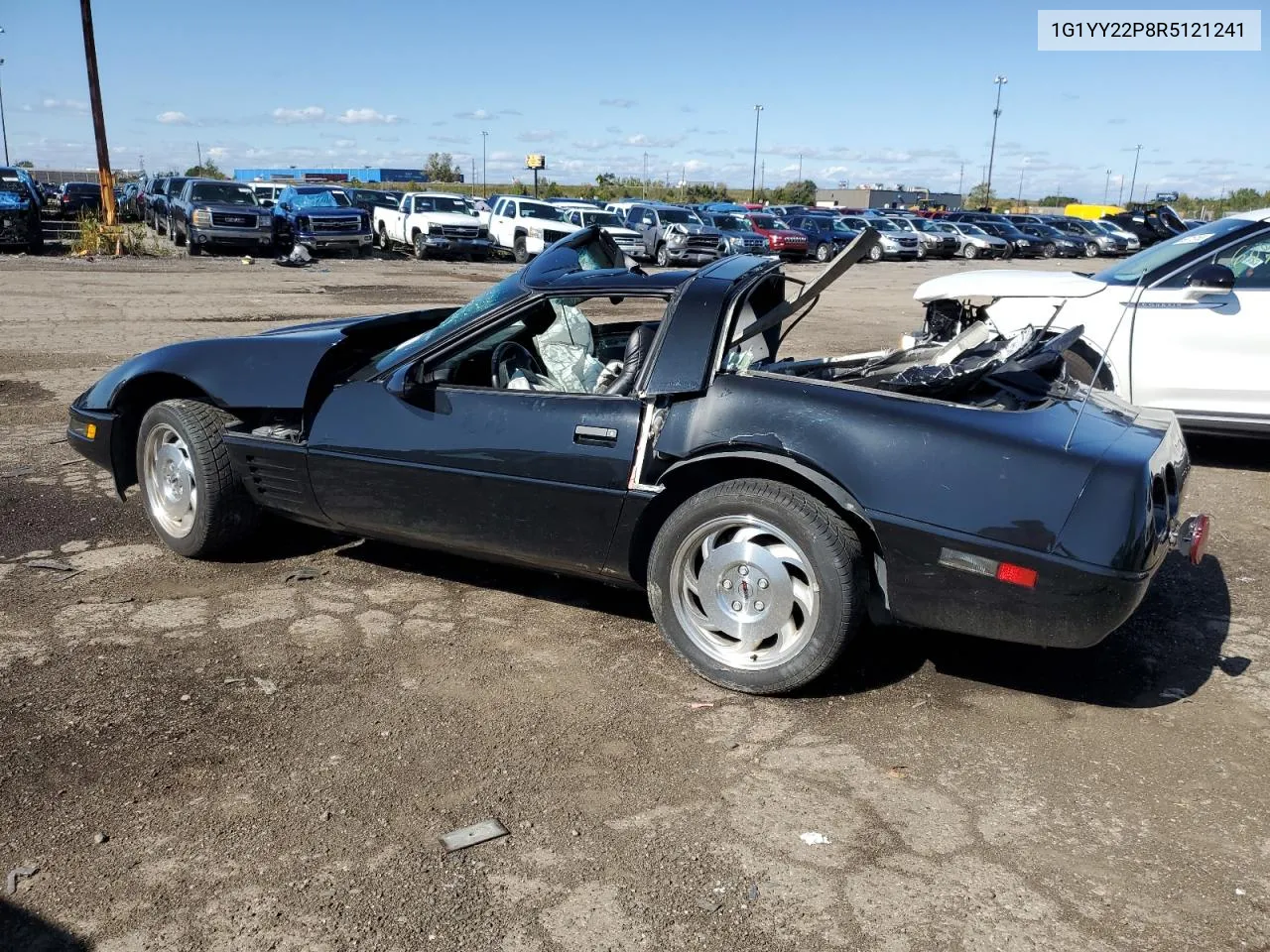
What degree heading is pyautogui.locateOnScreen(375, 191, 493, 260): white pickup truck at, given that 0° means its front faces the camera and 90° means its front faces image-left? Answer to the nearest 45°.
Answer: approximately 315°

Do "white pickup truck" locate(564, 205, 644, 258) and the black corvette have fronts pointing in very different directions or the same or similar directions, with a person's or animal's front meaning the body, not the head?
very different directions

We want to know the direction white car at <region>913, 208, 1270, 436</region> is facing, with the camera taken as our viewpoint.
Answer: facing to the left of the viewer

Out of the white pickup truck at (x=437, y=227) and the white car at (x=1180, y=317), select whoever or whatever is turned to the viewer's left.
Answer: the white car

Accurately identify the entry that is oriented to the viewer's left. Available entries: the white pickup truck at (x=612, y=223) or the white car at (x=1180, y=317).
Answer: the white car at (x=1180, y=317)

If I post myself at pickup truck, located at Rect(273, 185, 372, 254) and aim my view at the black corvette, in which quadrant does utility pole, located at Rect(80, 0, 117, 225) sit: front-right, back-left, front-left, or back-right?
back-right

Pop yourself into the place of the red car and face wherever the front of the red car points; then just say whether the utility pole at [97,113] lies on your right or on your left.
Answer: on your right

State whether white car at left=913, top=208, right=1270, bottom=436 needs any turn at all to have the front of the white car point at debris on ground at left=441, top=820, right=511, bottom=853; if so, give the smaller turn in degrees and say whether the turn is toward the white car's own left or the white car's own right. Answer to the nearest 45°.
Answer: approximately 90° to the white car's own left

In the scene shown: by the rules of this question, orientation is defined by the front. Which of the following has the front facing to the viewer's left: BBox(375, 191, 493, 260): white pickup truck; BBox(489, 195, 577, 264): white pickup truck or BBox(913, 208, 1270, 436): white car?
the white car
